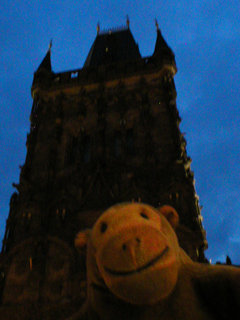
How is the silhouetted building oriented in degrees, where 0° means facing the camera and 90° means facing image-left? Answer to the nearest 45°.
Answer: approximately 0°

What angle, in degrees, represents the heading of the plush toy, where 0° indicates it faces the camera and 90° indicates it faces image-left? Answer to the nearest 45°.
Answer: approximately 0°

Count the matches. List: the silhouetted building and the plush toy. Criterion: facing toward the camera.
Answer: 2

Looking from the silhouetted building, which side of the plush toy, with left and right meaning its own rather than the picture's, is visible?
back

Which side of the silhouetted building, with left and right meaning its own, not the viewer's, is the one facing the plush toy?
front
